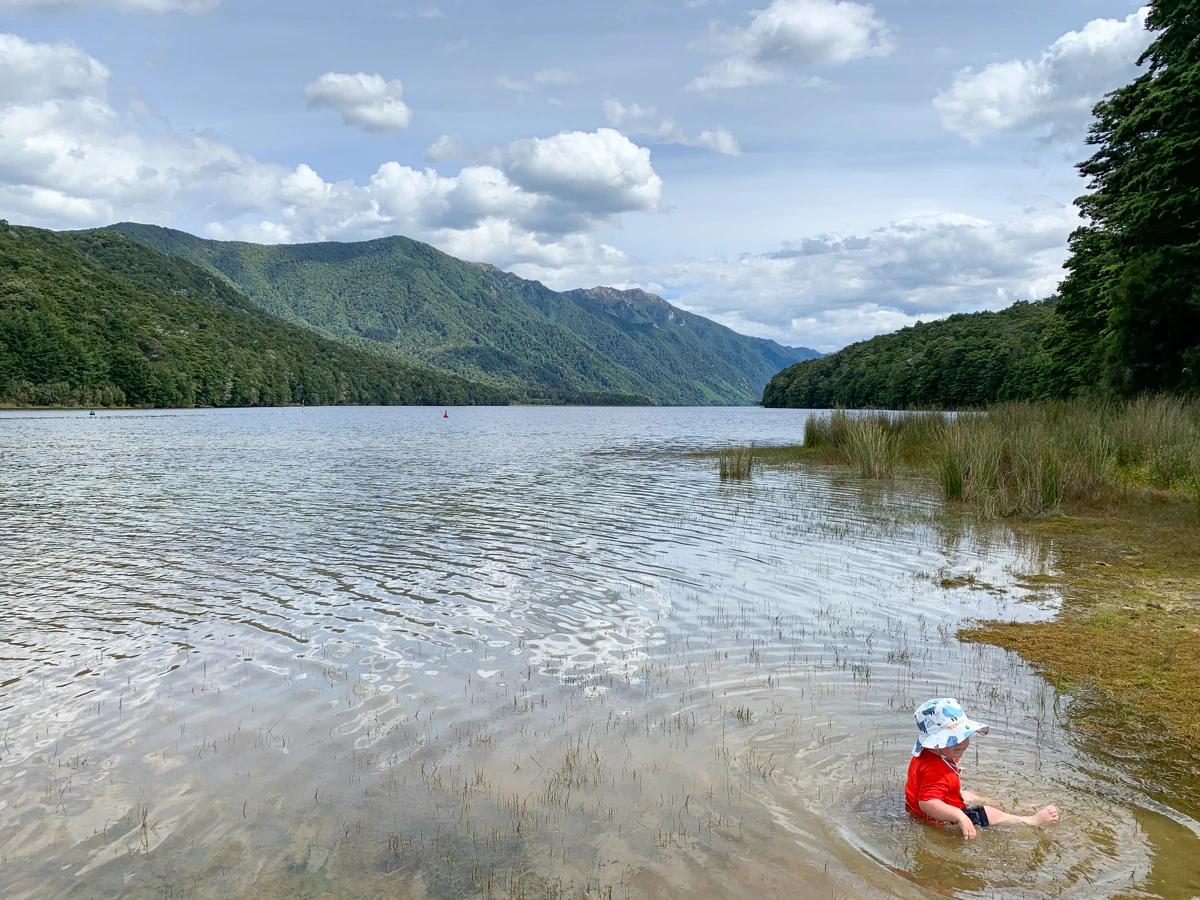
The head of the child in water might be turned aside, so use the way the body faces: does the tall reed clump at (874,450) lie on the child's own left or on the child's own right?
on the child's own left

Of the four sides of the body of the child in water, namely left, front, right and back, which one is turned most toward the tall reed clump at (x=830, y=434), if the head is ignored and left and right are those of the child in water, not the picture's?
left

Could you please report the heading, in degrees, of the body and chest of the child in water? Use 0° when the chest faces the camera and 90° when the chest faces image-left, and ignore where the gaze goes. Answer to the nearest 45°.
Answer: approximately 270°
